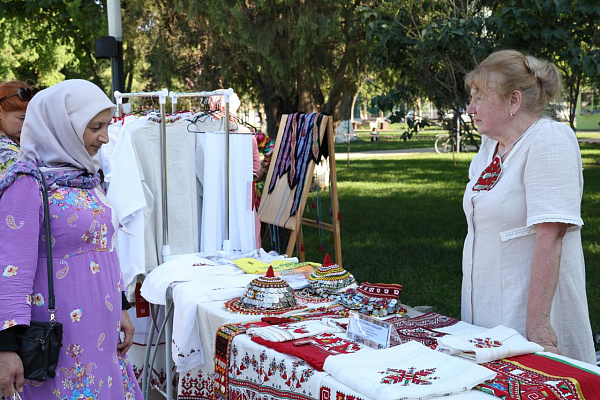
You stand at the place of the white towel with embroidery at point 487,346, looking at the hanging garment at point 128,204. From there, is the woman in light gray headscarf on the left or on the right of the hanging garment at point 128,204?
left

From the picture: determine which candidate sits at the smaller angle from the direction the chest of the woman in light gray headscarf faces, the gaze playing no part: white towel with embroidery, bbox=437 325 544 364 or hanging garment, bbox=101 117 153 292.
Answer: the white towel with embroidery

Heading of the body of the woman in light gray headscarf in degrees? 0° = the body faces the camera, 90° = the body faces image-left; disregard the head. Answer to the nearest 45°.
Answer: approximately 315°

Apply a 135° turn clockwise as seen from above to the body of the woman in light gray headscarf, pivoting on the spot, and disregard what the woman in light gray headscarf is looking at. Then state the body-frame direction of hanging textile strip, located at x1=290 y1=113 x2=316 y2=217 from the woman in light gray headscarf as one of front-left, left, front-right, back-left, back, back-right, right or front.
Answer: back-right

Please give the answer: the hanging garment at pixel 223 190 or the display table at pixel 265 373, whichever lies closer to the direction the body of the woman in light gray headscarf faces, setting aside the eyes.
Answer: the display table

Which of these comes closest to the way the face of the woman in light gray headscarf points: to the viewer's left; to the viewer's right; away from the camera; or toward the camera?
to the viewer's right

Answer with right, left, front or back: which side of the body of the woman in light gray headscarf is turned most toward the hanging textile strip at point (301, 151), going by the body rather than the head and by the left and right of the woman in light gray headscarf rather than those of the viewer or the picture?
left

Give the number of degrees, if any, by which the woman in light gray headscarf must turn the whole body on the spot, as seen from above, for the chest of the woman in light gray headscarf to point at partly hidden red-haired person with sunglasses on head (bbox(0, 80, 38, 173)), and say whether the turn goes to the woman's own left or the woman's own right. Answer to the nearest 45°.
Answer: approximately 135° to the woman's own left

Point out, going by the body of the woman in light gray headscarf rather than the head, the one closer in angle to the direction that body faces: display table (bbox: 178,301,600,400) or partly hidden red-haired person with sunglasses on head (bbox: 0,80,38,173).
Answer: the display table

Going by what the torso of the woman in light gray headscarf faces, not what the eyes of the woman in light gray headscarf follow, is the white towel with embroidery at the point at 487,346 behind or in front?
in front

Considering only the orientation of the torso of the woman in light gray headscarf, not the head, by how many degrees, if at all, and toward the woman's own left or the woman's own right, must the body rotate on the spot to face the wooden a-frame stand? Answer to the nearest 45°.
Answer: approximately 90° to the woman's own left
